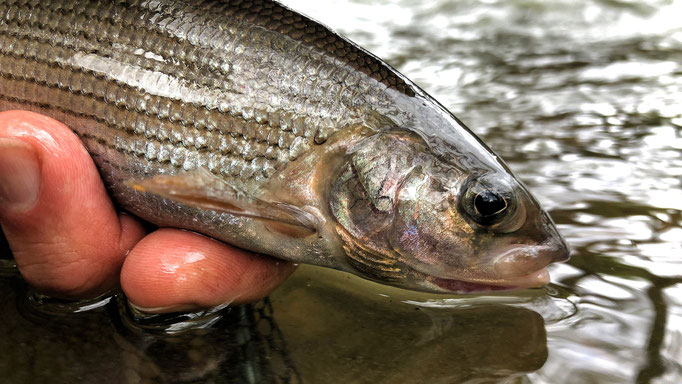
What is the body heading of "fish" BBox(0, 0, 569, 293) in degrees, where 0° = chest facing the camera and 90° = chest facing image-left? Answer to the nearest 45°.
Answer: approximately 270°
